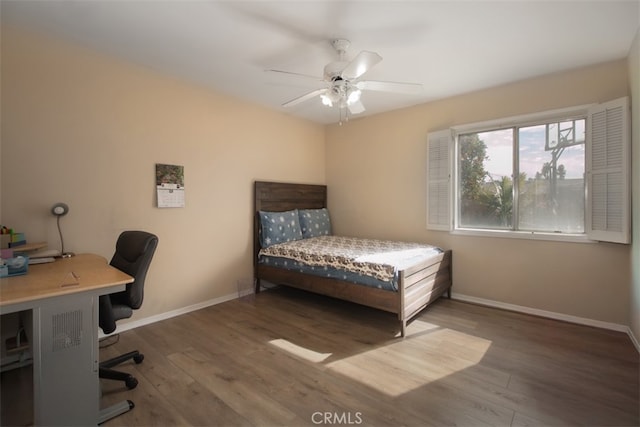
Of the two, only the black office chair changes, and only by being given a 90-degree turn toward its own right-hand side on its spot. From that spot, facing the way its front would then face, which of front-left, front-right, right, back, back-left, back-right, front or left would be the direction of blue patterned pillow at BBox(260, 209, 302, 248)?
right

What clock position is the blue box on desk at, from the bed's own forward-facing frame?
The blue box on desk is roughly at 3 o'clock from the bed.

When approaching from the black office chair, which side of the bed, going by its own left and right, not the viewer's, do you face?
right

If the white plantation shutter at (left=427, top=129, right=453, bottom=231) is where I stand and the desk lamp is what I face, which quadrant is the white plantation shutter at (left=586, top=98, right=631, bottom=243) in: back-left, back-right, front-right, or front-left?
back-left

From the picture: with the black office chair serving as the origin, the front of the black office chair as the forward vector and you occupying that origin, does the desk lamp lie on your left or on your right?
on your right

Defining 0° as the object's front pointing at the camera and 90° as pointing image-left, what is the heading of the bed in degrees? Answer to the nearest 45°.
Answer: approximately 315°

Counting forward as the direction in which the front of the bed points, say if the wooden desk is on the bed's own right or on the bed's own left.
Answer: on the bed's own right

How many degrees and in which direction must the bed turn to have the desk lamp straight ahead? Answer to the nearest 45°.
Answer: approximately 90° to its right

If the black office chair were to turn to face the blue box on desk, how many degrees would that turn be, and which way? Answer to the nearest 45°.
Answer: approximately 45° to its right

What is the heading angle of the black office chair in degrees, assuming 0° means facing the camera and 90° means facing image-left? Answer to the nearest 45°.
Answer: approximately 45°
